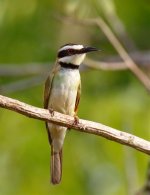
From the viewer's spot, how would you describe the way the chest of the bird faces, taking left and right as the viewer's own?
facing the viewer and to the right of the viewer
